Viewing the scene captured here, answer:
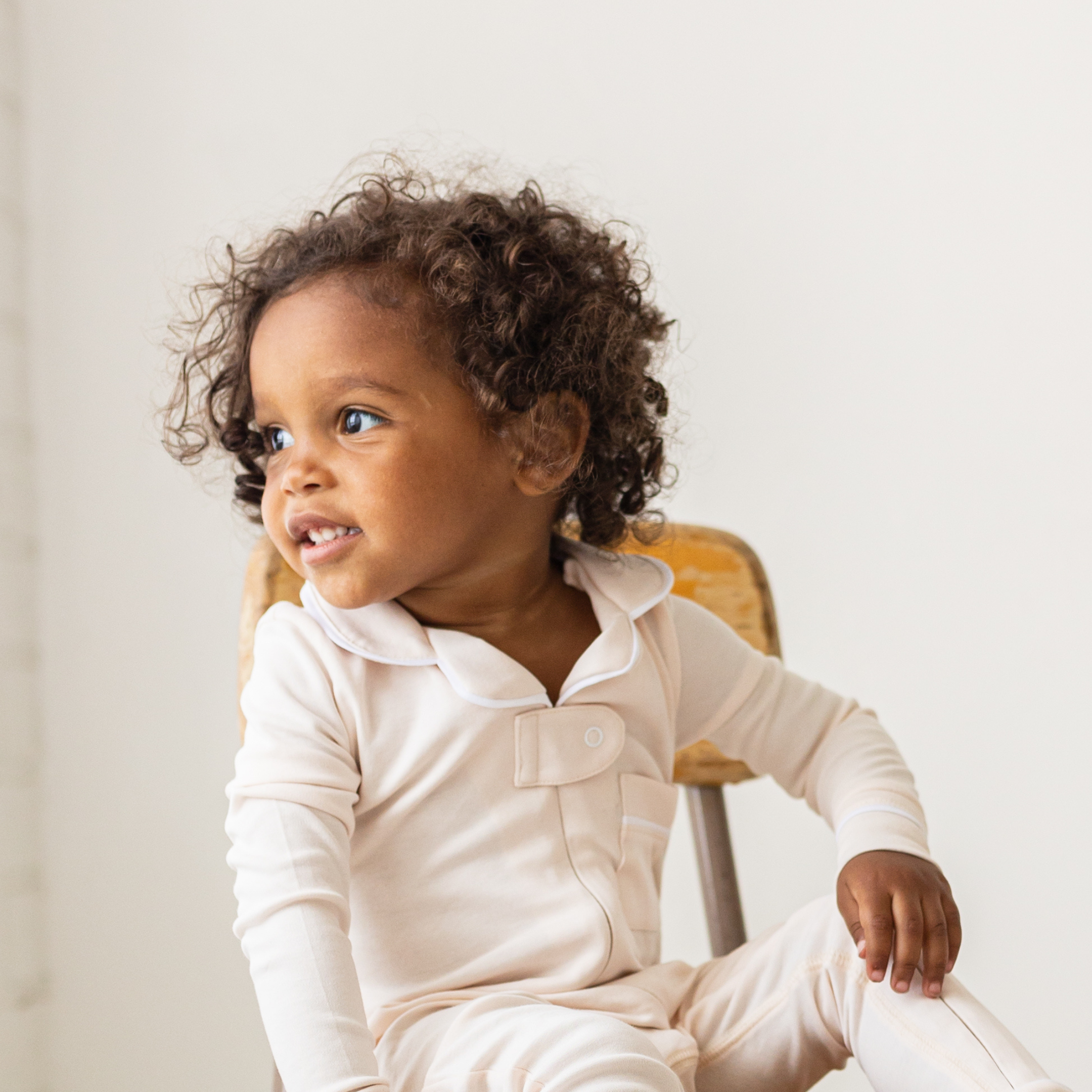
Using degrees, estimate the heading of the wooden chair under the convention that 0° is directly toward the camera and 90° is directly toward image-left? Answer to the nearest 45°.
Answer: approximately 0°
